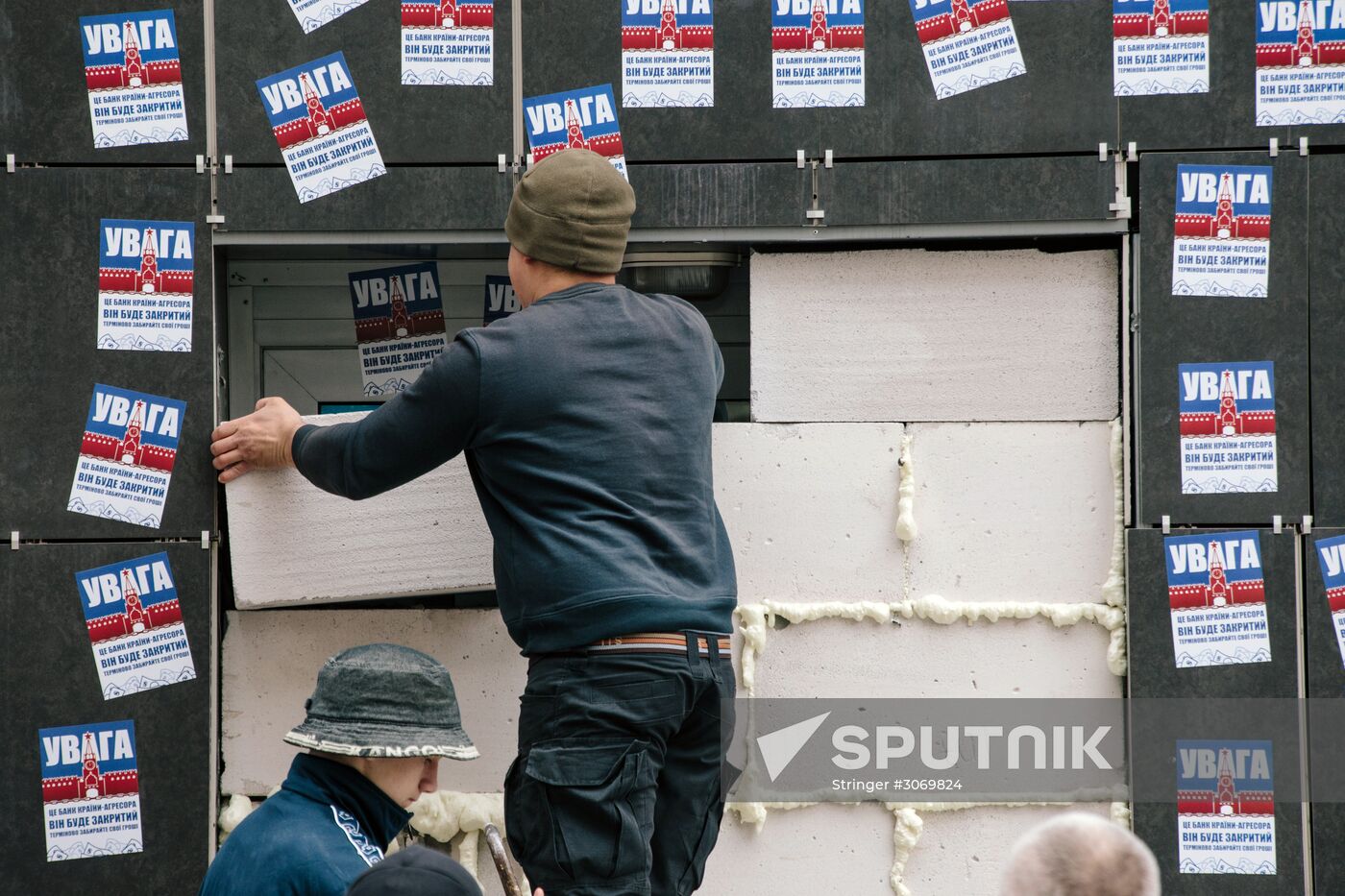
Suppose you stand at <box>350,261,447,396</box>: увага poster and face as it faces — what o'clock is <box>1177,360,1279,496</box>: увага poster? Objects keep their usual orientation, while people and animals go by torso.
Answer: <box>1177,360,1279,496</box>: увага poster is roughly at 10 o'clock from <box>350,261,447,396</box>: увага poster.

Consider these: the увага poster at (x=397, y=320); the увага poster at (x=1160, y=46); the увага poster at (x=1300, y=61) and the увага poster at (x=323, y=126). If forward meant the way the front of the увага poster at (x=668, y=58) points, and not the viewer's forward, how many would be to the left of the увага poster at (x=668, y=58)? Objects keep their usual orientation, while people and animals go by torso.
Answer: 2

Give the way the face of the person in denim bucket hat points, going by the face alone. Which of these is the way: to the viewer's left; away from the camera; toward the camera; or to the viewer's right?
to the viewer's right

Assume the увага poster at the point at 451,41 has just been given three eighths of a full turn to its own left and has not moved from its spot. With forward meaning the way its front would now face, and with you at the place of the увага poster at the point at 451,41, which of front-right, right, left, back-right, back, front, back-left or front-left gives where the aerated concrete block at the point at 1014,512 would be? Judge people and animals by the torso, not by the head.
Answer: front-right
